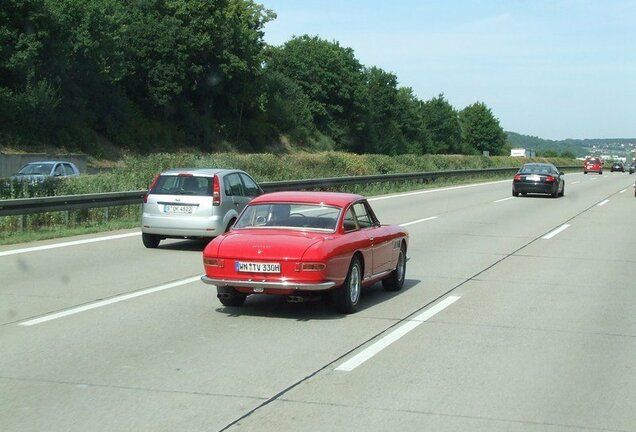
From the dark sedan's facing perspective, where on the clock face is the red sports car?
The red sports car is roughly at 6 o'clock from the dark sedan.

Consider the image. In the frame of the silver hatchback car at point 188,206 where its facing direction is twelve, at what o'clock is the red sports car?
The red sports car is roughly at 4 o'clock from the silver hatchback car.

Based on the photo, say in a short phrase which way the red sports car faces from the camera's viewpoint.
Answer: facing away from the viewer and to the right of the viewer

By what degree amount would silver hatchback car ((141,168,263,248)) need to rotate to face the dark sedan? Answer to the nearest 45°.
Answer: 0° — it already faces it

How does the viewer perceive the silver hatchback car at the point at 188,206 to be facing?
facing away from the viewer and to the right of the viewer

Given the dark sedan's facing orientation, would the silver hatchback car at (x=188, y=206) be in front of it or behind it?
behind

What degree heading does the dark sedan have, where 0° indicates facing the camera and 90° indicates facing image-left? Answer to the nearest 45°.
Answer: approximately 180°

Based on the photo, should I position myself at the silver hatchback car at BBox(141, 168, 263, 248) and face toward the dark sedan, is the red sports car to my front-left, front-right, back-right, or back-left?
back-right

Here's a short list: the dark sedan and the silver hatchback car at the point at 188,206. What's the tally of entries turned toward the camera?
0

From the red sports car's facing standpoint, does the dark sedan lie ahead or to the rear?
ahead

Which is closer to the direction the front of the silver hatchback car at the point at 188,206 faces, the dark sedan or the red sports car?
the dark sedan

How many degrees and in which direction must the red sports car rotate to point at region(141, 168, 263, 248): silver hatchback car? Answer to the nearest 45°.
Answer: approximately 45° to its left

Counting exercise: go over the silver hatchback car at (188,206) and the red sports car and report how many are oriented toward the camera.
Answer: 0
